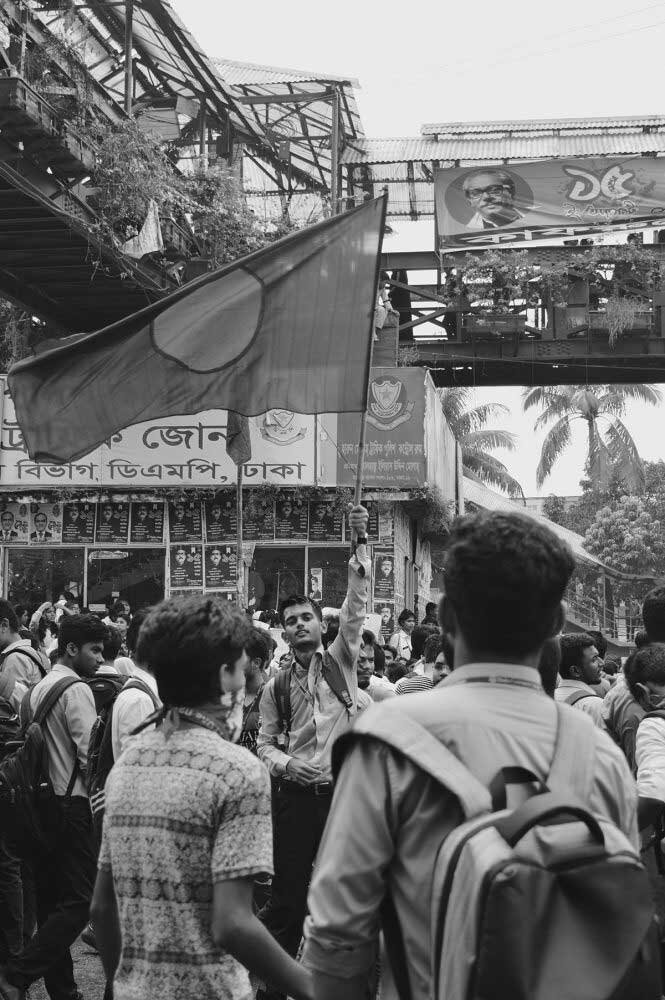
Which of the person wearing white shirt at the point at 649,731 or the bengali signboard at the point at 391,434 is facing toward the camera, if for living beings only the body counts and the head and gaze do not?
the bengali signboard

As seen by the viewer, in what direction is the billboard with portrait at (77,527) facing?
toward the camera

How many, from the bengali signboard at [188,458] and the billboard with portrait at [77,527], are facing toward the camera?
2

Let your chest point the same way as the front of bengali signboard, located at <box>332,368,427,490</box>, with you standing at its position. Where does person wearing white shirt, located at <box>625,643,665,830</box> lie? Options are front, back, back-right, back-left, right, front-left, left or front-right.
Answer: front

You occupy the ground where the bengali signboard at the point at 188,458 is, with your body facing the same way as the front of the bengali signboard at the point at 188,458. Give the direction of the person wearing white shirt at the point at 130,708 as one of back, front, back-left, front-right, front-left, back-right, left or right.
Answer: front

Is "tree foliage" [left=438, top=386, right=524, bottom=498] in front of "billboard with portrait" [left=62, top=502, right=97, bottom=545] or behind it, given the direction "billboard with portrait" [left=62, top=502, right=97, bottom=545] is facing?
behind

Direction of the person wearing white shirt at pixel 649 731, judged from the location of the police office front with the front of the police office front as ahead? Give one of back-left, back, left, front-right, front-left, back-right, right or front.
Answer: front

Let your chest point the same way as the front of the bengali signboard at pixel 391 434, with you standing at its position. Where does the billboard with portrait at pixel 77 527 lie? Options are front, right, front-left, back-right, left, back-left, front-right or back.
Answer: right

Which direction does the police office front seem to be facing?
toward the camera

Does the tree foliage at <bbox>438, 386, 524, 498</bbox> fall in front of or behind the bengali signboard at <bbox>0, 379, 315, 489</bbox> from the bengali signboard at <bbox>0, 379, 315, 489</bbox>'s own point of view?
behind

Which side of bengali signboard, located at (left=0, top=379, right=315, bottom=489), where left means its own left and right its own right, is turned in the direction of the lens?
front

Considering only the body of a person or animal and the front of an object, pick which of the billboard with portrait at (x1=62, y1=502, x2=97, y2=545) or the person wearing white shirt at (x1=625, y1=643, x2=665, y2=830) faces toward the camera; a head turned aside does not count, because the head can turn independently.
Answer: the billboard with portrait
